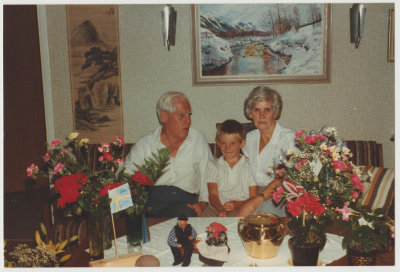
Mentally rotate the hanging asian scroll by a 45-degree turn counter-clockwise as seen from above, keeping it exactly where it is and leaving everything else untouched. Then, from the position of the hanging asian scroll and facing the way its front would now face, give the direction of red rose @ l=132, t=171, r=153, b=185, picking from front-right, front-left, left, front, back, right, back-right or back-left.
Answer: front-right

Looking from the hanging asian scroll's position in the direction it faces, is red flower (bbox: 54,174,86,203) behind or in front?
in front

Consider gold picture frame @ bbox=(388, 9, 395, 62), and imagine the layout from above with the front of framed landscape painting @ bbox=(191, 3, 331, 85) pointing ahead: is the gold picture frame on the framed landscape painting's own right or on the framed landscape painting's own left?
on the framed landscape painting's own left

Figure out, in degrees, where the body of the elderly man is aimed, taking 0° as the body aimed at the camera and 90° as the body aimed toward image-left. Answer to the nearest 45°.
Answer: approximately 0°

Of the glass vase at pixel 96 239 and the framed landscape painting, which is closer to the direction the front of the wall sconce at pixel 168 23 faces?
the glass vase

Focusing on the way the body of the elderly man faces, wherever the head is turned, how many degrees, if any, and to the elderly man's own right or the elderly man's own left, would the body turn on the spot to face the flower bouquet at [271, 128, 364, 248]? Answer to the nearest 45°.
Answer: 0° — they already face it

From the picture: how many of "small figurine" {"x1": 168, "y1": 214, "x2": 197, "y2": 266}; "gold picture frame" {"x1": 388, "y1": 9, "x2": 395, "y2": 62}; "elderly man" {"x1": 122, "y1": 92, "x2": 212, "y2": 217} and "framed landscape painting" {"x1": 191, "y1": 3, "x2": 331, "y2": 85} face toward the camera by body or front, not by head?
4

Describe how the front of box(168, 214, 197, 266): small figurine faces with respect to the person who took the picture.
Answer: facing the viewer

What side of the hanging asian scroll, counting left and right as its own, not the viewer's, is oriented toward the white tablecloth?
front

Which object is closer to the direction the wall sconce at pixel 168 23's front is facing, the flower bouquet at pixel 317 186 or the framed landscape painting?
the flower bouquet
